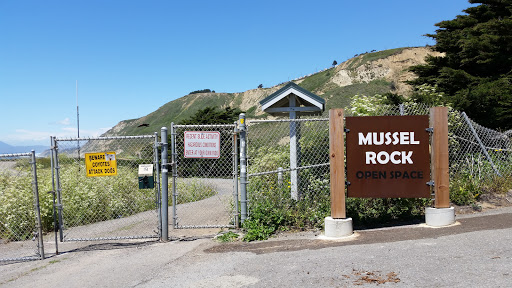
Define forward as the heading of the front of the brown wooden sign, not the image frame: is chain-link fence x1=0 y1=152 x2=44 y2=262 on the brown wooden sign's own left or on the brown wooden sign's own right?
on the brown wooden sign's own right

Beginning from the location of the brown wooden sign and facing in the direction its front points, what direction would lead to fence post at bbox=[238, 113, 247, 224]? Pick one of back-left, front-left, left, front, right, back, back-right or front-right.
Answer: right

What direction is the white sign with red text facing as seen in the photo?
toward the camera

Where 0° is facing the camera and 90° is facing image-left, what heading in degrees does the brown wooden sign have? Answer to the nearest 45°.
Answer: approximately 0°

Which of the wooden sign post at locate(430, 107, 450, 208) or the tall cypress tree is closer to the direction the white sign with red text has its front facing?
the wooden sign post

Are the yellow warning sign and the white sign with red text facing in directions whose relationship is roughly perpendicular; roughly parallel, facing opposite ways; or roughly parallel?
roughly parallel

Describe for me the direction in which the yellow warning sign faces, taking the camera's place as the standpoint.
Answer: facing the viewer

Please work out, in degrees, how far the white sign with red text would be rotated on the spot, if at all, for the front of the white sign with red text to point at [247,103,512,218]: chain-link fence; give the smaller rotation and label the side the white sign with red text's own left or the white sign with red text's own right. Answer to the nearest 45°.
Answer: approximately 135° to the white sign with red text's own left

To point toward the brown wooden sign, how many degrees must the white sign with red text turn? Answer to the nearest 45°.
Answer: approximately 90° to its left

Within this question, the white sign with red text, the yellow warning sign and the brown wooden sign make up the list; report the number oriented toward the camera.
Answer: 3
